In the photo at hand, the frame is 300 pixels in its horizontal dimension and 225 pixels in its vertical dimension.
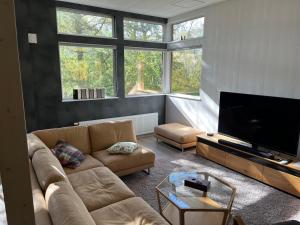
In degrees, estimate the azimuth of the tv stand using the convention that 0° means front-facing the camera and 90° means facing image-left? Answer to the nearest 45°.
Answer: approximately 45°

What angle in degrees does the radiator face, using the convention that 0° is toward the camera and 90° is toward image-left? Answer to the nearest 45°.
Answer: approximately 315°

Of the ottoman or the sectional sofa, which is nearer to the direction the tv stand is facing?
the sectional sofa

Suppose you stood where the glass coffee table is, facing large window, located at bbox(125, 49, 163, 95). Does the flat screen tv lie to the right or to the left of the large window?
right

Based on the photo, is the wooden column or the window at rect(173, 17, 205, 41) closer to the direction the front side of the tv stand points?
the wooden column

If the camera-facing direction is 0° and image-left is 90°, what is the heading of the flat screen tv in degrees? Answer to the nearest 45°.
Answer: approximately 45°
